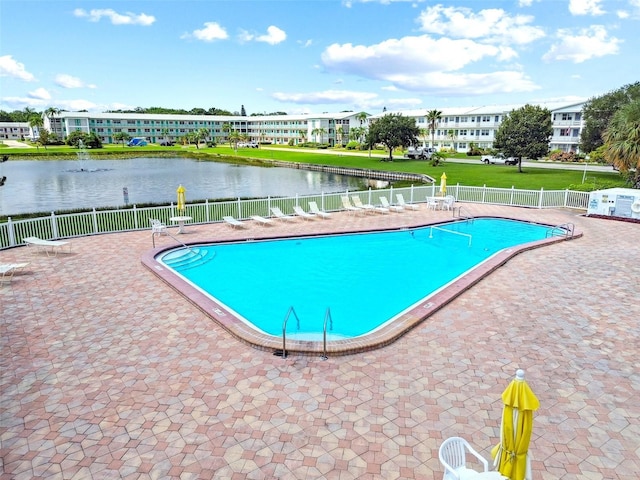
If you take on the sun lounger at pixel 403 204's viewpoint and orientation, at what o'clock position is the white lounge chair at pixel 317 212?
The white lounge chair is roughly at 3 o'clock from the sun lounger.

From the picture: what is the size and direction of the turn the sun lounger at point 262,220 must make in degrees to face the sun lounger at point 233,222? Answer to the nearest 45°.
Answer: approximately 90° to its right

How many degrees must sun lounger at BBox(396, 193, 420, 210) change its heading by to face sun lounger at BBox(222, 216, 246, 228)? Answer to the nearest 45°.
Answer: approximately 90° to its right

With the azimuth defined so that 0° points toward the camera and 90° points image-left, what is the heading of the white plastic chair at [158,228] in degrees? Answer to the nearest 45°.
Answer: approximately 315°

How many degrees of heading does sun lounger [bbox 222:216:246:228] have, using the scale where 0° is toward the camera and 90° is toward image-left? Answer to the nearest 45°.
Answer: approximately 315°

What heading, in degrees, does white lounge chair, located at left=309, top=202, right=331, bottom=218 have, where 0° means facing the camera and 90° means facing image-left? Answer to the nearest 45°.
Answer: approximately 315°
